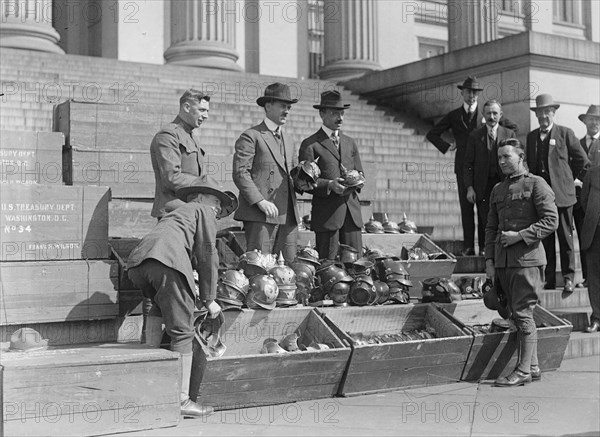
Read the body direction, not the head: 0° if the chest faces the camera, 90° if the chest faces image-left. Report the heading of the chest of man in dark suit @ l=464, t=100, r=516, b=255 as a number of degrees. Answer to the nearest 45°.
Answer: approximately 0°

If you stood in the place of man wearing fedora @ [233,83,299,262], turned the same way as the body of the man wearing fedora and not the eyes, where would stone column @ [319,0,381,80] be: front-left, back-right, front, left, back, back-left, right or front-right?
back-left

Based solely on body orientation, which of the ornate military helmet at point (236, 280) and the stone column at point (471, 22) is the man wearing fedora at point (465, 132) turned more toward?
the ornate military helmet

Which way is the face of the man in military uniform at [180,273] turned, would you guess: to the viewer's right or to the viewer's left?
to the viewer's right

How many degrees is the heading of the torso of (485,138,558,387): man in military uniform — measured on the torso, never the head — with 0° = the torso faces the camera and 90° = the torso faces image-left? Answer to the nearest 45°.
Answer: approximately 45°

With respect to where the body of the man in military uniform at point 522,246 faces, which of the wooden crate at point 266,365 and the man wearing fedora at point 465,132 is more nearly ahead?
the wooden crate
